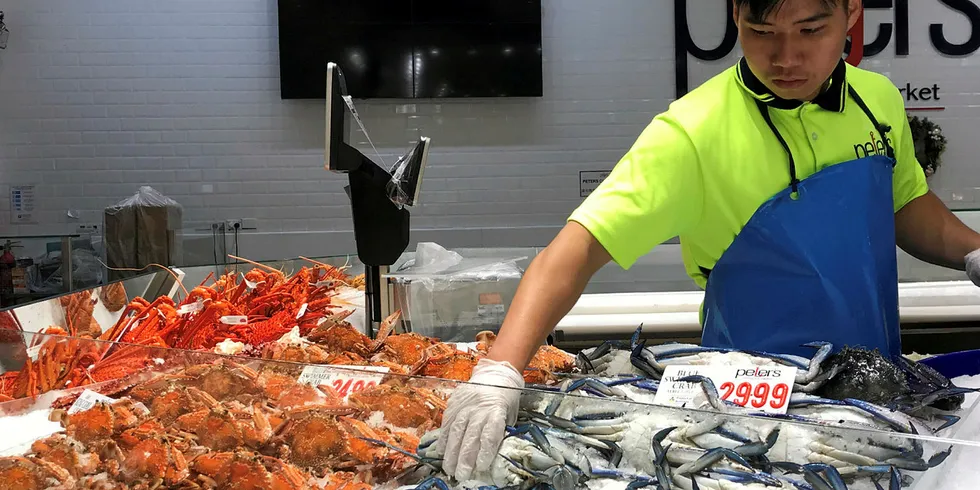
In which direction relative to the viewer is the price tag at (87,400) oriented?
toward the camera

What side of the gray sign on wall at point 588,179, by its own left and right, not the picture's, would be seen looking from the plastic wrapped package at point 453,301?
front

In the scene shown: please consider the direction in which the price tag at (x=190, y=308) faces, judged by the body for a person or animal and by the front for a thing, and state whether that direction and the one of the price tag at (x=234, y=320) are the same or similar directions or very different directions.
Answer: same or similar directions

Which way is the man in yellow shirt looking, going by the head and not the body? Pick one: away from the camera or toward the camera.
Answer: toward the camera

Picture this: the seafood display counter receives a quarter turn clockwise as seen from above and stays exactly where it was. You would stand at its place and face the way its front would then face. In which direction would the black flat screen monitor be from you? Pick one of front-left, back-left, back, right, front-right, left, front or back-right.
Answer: right

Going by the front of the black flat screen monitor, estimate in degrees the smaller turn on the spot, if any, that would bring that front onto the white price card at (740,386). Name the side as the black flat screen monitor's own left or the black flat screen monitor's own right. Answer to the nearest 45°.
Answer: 0° — it already faces it

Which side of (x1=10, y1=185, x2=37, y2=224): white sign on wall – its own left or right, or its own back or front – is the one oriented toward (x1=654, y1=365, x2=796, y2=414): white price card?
front

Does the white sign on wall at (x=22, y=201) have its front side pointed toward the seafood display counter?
yes

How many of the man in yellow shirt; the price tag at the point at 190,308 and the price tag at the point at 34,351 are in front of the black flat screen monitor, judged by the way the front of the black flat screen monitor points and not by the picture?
3

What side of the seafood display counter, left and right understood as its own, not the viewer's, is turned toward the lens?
front

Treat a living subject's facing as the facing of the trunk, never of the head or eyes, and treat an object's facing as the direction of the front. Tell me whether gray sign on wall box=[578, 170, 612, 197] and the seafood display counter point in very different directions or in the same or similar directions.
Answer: same or similar directions

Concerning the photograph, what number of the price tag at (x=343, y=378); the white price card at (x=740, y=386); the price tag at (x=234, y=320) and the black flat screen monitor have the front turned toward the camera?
4

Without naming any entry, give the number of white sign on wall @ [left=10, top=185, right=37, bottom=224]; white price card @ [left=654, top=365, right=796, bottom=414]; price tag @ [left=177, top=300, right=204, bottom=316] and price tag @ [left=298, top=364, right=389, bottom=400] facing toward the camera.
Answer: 4

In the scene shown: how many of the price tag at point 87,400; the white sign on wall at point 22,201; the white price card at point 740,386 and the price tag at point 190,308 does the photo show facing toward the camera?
4

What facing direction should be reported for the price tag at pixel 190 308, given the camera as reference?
facing the viewer
